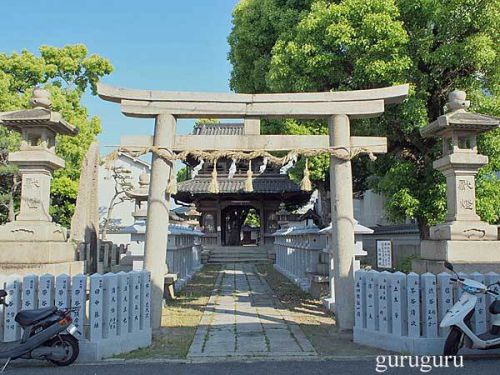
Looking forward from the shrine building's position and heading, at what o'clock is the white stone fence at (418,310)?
The white stone fence is roughly at 12 o'clock from the shrine building.

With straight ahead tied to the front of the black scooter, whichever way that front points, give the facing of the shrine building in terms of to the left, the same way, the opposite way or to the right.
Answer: to the left

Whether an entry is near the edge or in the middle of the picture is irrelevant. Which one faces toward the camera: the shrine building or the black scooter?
the shrine building

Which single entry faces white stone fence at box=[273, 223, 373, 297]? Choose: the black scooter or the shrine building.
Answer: the shrine building

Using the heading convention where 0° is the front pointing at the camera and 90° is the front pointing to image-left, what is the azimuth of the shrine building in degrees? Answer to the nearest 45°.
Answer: approximately 0°

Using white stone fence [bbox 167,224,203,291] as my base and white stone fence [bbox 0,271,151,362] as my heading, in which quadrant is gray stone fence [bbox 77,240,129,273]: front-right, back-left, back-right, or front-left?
front-right

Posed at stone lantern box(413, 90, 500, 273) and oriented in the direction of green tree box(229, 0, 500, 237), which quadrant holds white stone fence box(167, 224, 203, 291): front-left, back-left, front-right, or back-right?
front-left

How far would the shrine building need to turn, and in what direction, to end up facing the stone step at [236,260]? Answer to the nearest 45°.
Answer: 0° — it already faces it

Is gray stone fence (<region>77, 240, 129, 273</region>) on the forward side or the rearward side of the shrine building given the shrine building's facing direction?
on the forward side

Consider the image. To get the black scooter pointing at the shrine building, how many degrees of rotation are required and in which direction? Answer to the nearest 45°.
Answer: approximately 135° to its right

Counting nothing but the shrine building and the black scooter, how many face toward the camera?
1

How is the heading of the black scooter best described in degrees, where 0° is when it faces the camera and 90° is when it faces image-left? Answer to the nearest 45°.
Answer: approximately 90°

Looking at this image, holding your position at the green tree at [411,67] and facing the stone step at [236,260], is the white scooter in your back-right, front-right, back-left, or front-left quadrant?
back-left

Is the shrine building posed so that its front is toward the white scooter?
yes
